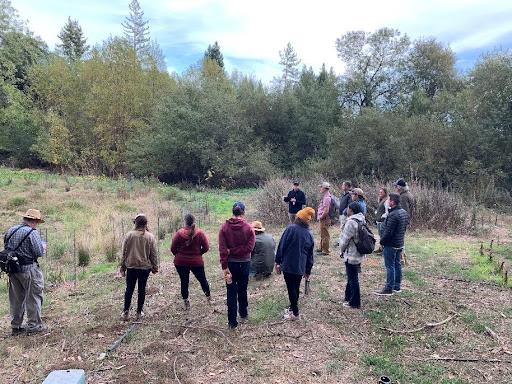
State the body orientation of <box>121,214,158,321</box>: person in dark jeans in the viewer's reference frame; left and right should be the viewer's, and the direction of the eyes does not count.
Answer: facing away from the viewer

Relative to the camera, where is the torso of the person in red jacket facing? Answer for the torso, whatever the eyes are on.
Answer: away from the camera

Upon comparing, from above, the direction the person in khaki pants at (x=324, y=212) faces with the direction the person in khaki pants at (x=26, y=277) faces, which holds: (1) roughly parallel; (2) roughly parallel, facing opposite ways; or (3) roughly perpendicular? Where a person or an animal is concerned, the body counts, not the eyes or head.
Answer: roughly perpendicular

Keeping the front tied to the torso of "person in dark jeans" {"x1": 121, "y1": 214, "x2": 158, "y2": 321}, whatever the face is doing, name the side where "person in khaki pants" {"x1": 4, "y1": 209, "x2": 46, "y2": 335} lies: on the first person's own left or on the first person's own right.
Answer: on the first person's own left

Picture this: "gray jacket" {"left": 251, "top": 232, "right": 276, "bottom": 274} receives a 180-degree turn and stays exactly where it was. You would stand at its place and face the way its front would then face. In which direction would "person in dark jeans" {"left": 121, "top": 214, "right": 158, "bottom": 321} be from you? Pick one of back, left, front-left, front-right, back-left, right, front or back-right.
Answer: front-right

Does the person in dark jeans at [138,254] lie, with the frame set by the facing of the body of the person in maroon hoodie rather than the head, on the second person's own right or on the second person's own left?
on the second person's own left

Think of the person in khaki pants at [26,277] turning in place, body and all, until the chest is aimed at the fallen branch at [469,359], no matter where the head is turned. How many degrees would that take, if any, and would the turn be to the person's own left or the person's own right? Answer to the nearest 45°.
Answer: approximately 90° to the person's own right

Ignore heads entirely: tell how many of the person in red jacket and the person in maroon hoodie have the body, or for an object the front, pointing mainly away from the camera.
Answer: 2

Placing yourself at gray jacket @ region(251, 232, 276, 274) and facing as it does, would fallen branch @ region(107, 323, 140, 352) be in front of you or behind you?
behind

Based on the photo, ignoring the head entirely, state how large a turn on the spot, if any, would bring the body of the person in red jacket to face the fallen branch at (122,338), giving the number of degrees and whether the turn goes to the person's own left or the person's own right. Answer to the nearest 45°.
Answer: approximately 135° to the person's own left

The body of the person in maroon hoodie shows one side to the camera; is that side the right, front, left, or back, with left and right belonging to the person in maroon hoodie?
back

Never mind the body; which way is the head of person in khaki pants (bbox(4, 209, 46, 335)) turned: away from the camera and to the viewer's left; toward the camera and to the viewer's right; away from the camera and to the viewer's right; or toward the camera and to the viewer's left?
away from the camera and to the viewer's right

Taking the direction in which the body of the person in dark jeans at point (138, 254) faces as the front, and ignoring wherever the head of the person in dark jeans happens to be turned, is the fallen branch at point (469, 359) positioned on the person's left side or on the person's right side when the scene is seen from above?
on the person's right side
